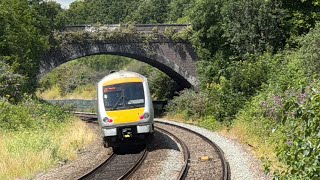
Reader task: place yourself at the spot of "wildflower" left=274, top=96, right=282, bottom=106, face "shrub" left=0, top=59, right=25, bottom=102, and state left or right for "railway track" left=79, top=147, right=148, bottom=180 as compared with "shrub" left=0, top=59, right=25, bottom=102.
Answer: left

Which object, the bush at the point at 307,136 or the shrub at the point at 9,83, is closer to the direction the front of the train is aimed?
the bush

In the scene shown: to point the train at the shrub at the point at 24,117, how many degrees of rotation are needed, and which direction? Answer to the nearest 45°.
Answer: approximately 135° to its right

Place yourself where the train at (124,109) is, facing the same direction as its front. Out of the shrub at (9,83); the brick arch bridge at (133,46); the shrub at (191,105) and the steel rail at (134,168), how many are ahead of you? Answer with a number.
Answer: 1

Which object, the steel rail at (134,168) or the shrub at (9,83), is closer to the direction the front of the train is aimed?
the steel rail

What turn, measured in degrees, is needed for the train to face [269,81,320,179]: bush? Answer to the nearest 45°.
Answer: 0° — it already faces it

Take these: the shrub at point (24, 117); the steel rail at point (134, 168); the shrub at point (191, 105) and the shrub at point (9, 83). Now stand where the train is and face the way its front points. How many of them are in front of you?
1

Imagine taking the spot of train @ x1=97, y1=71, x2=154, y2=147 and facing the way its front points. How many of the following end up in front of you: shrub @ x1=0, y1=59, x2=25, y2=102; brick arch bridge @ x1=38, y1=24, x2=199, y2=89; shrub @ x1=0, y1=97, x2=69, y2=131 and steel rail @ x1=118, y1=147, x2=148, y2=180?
1

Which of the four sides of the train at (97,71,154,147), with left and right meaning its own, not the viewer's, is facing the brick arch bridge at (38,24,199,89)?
back

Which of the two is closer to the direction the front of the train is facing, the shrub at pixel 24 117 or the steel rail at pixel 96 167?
the steel rail

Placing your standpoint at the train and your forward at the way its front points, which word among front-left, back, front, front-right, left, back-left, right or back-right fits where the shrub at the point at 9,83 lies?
back-right

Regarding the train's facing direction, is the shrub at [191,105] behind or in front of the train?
behind

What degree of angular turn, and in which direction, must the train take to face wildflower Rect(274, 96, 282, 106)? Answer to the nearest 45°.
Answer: approximately 90° to its left
